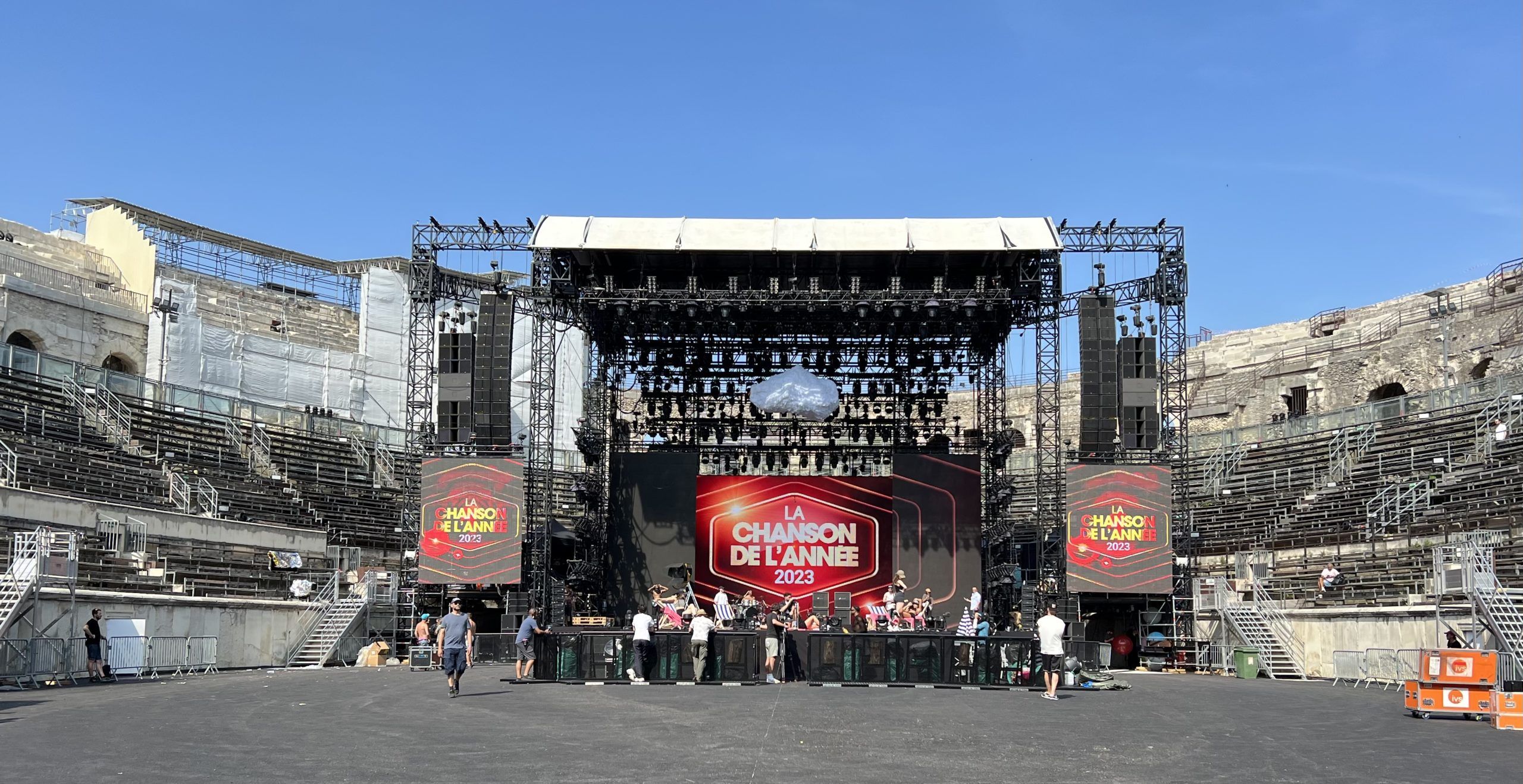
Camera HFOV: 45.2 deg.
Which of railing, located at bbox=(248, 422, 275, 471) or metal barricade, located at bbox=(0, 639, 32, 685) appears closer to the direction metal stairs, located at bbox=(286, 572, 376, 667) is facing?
the metal barricade

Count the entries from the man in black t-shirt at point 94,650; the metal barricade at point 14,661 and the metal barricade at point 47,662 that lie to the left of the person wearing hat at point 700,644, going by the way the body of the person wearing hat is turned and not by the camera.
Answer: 3

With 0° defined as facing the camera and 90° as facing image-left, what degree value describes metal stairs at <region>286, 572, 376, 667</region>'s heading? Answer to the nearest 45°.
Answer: approximately 45°

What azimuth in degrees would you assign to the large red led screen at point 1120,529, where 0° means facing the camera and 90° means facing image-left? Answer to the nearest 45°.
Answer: approximately 0°

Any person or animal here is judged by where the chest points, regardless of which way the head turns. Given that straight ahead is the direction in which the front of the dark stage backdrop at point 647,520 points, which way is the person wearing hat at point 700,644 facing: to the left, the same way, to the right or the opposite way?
the opposite way

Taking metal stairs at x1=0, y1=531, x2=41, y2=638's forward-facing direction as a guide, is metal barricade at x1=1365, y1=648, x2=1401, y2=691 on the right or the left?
on its left

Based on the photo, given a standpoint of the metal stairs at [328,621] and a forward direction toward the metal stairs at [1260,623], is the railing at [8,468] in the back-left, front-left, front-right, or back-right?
back-right

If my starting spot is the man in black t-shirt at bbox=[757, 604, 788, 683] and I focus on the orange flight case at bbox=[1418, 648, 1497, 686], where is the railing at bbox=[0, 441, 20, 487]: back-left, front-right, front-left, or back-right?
back-right

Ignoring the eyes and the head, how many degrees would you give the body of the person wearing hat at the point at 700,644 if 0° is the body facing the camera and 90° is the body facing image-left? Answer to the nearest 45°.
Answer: approximately 180°
